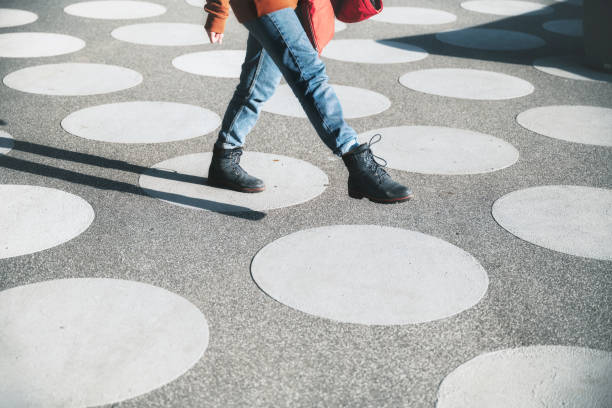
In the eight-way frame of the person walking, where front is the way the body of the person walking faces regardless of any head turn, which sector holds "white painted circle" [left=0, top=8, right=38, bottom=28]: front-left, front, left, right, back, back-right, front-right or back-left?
back-left

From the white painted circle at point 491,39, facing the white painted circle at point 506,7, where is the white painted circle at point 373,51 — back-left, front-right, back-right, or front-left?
back-left

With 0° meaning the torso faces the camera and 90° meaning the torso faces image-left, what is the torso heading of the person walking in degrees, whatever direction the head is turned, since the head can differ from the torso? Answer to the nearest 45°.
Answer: approximately 270°

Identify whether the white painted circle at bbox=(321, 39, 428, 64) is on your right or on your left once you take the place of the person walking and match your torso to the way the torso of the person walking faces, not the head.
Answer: on your left

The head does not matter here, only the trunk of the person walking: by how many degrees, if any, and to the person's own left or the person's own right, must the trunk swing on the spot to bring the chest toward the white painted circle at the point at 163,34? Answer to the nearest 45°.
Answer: approximately 90° to the person's own left

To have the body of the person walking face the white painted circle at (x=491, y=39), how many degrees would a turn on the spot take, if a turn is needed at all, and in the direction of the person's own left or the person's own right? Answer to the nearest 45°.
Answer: approximately 45° to the person's own left

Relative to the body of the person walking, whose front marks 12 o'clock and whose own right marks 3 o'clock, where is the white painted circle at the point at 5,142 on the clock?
The white painted circle is roughly at 7 o'clock from the person walking.

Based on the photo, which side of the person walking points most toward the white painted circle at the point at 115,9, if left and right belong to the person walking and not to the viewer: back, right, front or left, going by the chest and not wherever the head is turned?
left
